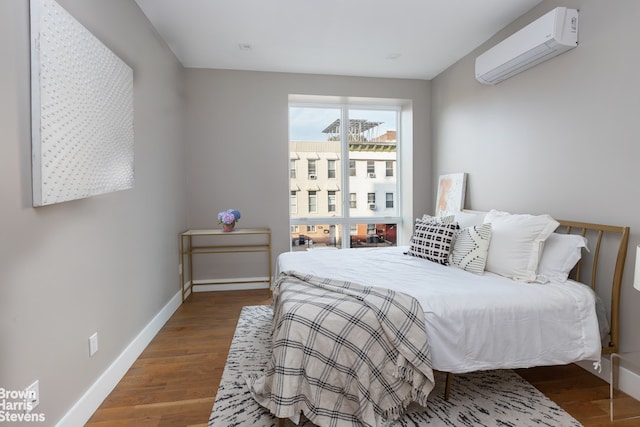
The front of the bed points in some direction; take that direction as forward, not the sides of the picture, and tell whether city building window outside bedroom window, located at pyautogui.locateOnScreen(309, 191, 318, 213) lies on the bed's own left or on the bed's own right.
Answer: on the bed's own right

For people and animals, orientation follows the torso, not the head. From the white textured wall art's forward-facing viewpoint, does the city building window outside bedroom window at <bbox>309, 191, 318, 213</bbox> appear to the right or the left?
on its left

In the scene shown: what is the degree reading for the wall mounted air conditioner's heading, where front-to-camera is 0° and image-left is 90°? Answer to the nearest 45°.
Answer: approximately 45°

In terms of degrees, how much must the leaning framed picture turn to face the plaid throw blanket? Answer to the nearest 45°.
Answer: approximately 45° to its left

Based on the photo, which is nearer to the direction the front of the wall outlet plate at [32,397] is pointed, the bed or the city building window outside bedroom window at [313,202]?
the bed

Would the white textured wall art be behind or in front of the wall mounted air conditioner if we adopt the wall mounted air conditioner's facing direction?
in front

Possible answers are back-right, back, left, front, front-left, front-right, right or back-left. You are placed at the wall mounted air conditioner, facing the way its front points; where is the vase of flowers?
front-right

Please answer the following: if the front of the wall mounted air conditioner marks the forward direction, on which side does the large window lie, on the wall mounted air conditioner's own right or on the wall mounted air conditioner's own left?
on the wall mounted air conditioner's own right

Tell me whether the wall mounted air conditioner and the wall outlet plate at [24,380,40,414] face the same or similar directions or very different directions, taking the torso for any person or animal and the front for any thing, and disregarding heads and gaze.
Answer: very different directions

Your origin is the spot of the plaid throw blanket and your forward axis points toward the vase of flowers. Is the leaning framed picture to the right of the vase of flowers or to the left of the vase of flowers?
right

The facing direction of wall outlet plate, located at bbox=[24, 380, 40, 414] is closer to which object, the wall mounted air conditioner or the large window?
the wall mounted air conditioner

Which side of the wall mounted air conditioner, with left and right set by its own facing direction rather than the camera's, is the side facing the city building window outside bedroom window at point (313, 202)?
right

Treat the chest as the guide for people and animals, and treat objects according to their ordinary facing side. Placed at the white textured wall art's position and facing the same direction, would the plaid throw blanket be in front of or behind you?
in front

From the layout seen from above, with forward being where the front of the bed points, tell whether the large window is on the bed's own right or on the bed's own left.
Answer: on the bed's own right
